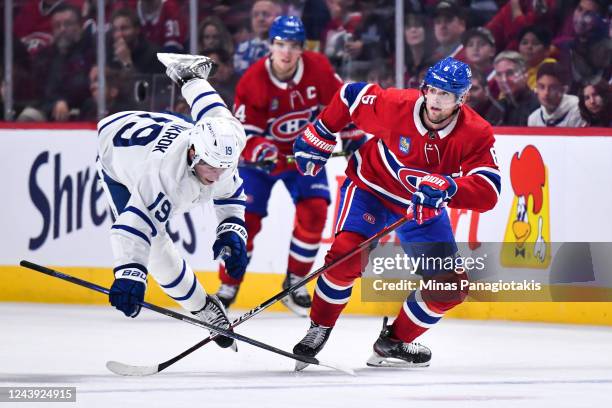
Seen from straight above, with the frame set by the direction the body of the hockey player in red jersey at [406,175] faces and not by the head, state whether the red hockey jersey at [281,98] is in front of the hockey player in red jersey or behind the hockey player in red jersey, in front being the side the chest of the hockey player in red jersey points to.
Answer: behind

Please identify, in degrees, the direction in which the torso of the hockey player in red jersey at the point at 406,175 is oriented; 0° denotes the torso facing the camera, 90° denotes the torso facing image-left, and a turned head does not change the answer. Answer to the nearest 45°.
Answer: approximately 0°

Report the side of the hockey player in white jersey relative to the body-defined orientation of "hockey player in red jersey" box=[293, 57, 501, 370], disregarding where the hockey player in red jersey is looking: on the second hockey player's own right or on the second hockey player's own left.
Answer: on the second hockey player's own right

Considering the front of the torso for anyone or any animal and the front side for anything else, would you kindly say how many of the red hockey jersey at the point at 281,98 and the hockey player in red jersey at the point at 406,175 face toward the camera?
2

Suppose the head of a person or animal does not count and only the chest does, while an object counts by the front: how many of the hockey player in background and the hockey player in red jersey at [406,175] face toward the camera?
2

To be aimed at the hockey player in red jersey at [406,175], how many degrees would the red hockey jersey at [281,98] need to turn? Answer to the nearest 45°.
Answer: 0° — it already faces them

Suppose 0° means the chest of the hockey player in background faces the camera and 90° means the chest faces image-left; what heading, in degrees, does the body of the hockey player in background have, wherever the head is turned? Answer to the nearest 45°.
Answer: approximately 0°

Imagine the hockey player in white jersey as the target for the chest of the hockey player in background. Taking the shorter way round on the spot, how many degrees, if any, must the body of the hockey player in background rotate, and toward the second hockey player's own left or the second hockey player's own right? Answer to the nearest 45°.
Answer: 0° — they already face them
